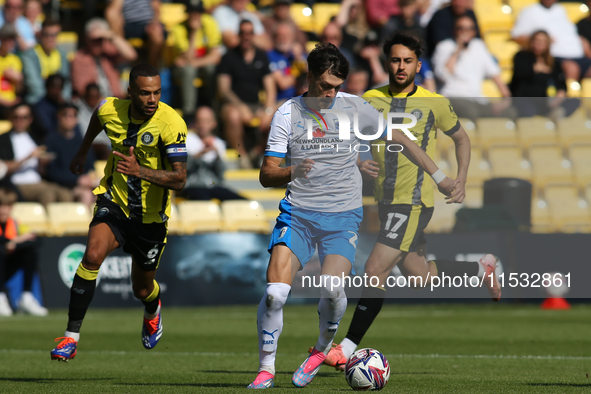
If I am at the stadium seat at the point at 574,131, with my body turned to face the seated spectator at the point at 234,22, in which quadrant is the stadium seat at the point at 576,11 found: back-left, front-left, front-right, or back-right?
front-right

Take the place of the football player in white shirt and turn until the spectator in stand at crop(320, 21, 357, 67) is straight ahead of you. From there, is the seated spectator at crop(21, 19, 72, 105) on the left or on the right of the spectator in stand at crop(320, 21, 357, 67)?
left

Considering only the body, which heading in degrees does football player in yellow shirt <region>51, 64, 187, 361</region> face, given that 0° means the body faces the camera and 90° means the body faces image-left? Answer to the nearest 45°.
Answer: approximately 0°

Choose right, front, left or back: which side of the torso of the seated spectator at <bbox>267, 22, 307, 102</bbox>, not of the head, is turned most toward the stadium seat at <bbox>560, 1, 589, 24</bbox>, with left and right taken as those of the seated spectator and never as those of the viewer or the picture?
left

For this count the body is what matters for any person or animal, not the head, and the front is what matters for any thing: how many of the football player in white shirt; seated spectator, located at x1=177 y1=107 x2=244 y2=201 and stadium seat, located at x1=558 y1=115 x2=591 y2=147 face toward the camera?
3

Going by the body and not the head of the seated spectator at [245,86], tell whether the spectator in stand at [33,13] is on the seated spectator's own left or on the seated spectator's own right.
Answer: on the seated spectator's own right

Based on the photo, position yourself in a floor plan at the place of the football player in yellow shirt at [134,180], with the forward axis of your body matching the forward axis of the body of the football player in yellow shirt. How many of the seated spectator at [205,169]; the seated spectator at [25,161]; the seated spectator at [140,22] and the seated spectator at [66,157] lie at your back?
4

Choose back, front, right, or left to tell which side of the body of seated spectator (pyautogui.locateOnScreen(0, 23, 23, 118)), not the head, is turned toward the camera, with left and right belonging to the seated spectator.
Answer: front
